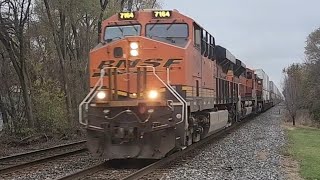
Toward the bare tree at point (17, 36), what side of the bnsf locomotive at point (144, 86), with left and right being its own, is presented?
right

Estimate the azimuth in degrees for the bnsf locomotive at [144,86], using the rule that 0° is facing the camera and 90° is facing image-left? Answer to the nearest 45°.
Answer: approximately 45°
